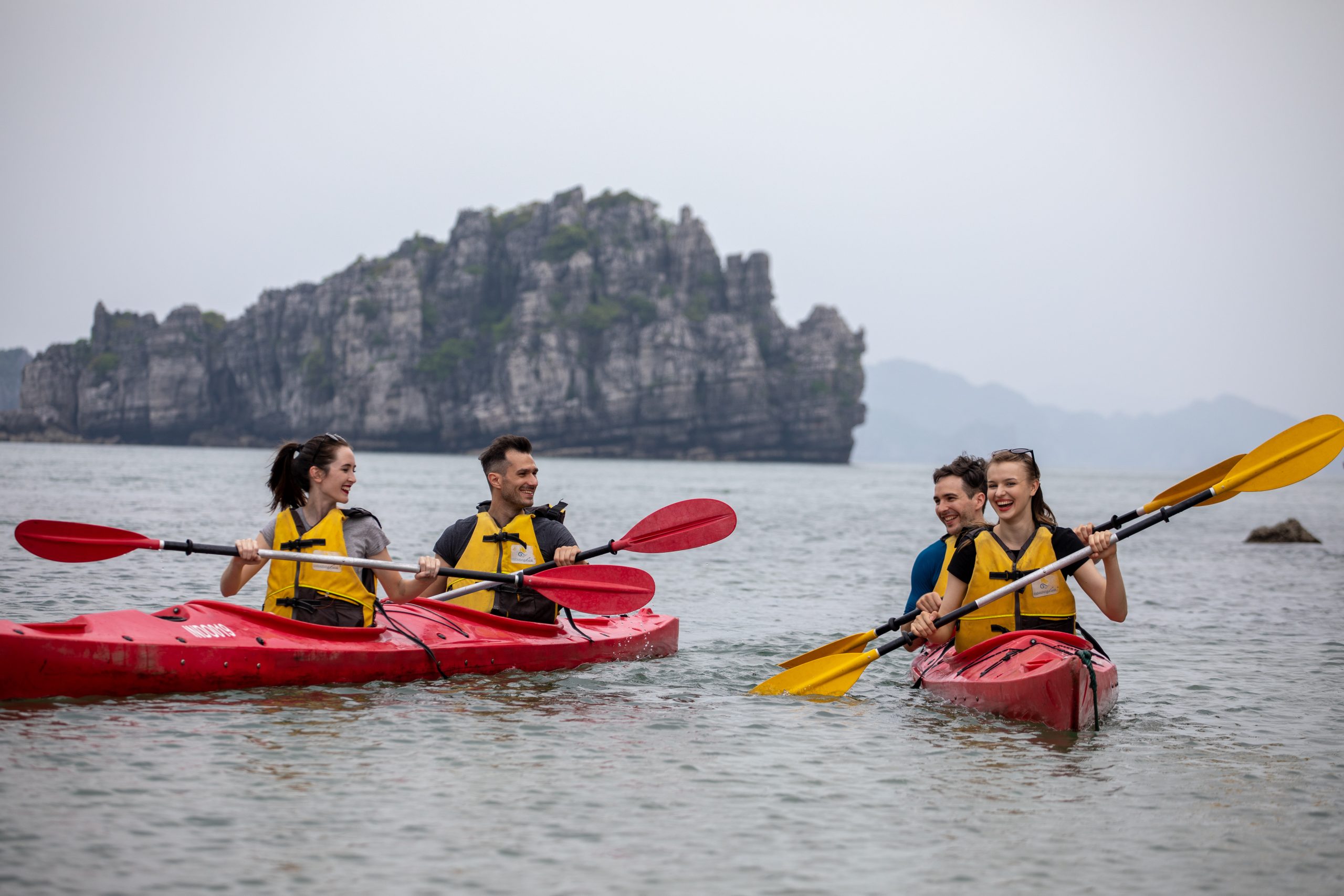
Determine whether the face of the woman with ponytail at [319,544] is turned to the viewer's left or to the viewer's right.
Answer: to the viewer's right

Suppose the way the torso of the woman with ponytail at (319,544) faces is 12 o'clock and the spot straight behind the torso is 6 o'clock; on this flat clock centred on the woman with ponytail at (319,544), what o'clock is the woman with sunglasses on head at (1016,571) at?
the woman with sunglasses on head at (1016,571) is roughly at 8 o'clock from the woman with ponytail at (319,544).

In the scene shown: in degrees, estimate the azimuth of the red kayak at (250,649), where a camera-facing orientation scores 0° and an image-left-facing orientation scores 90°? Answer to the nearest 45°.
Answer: approximately 45°

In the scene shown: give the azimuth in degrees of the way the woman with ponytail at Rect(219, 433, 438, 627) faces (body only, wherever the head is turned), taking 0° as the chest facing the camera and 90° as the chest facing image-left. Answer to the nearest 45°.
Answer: approximately 45°

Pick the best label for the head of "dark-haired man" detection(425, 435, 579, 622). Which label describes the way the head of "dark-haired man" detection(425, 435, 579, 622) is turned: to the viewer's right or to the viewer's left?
to the viewer's right

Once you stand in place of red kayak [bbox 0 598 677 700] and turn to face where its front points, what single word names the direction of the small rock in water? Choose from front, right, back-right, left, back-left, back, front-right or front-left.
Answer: back

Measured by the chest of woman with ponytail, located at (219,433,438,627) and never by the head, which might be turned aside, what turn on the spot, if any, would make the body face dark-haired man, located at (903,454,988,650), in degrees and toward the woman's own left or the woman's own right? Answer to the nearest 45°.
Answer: approximately 135° to the woman's own left
